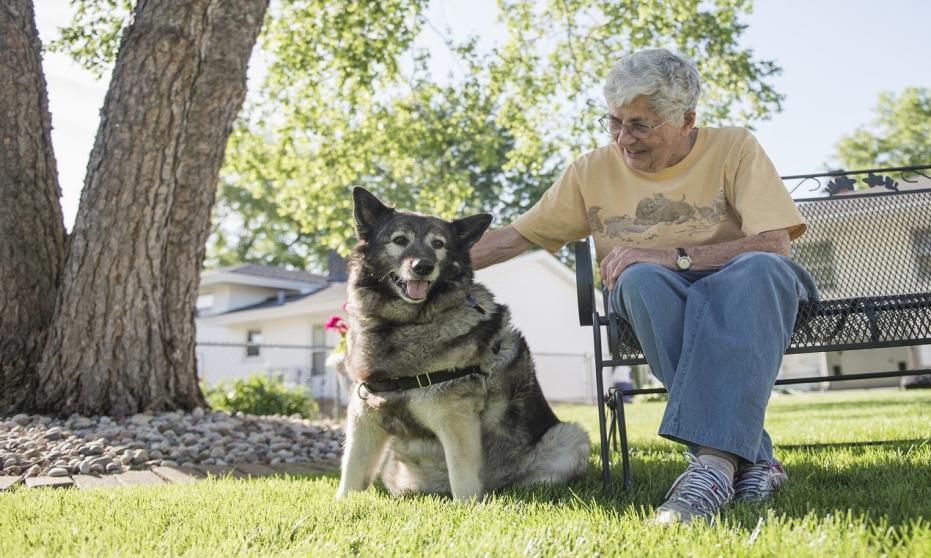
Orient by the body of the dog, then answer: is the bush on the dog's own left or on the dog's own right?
on the dog's own right

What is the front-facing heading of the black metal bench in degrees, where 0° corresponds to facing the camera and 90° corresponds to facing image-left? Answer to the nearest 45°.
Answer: approximately 0°

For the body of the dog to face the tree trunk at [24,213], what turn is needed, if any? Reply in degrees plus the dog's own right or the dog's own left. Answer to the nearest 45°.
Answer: approximately 90° to the dog's own right

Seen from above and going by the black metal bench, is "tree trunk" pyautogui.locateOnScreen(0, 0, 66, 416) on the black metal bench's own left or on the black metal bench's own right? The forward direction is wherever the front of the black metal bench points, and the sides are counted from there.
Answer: on the black metal bench's own right

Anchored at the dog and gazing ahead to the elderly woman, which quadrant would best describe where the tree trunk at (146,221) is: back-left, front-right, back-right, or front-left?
back-left

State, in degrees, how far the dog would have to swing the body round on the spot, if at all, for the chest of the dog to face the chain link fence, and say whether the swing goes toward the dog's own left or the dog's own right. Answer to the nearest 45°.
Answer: approximately 135° to the dog's own right

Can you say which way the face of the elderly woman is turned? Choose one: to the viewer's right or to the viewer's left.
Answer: to the viewer's left
